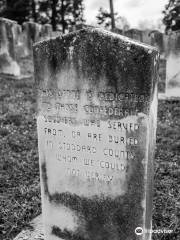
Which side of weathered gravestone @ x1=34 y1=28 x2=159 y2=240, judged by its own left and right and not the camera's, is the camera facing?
front

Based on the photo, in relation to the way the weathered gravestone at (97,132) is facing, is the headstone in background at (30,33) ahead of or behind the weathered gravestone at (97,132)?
behind

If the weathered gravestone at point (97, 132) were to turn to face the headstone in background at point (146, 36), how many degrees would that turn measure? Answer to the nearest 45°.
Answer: approximately 180°

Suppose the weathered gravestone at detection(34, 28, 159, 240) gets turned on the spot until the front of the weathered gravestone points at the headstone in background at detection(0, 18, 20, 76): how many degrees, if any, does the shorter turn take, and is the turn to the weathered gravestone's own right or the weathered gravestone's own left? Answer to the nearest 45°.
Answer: approximately 180°

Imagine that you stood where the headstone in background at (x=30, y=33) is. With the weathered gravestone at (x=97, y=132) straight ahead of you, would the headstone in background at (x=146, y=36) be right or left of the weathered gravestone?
left

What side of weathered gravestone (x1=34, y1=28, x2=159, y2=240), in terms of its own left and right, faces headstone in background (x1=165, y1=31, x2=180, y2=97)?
back
